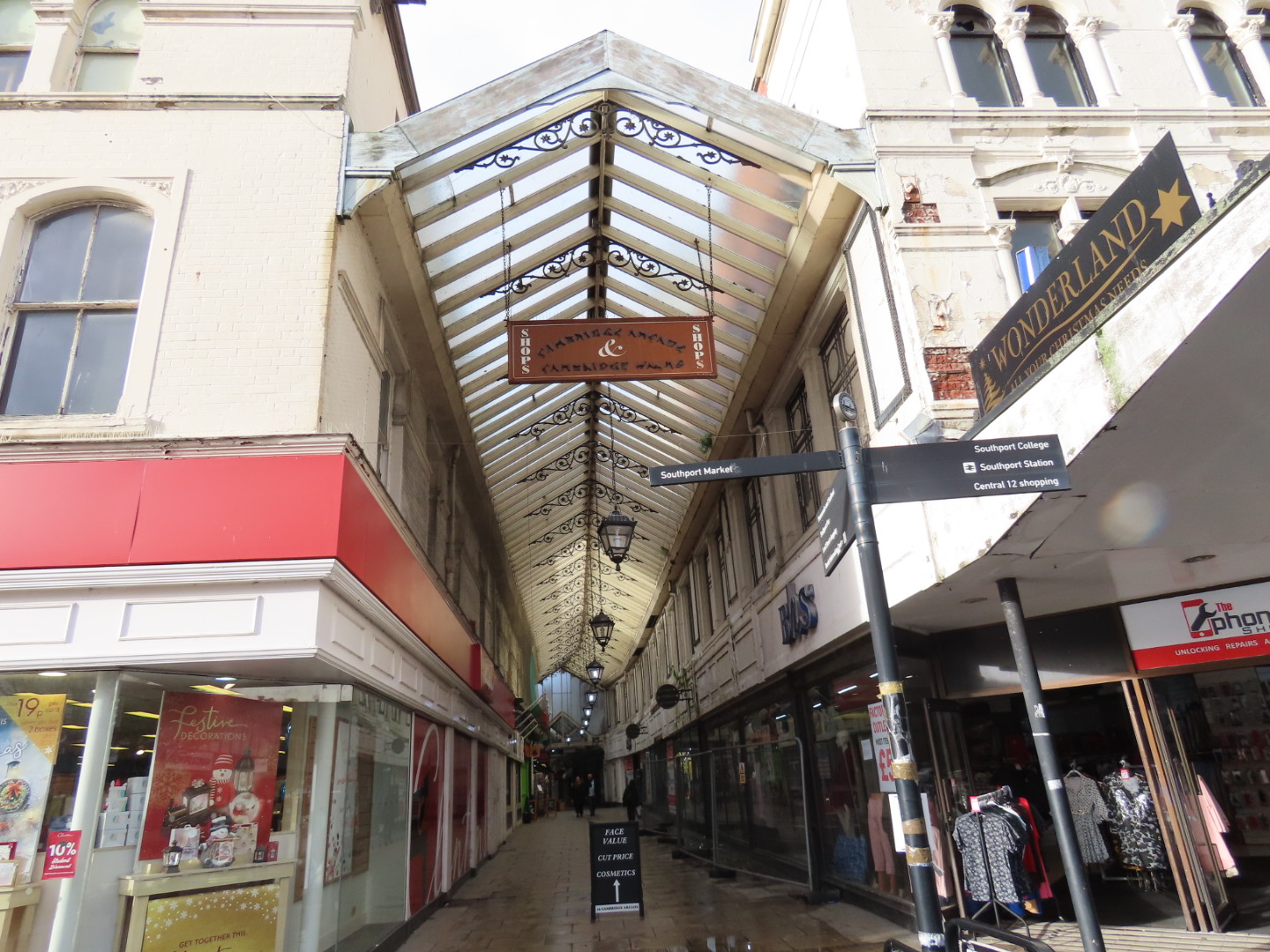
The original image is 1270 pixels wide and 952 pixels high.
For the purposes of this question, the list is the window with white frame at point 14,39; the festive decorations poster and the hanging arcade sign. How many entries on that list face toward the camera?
3

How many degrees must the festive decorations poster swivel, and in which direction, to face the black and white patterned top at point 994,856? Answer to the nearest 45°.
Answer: approximately 90° to its left

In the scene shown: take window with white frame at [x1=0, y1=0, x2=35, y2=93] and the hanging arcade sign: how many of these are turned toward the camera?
2

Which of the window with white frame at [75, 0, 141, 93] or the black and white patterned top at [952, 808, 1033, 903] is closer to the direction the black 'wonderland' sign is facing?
the window with white frame

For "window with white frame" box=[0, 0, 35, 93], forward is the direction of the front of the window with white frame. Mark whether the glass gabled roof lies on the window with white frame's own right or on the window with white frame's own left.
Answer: on the window with white frame's own left

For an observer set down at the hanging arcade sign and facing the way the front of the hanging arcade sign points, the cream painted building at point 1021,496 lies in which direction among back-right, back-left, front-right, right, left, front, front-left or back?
left

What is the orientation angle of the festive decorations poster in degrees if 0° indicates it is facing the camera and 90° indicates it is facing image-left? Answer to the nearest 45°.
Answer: approximately 0°

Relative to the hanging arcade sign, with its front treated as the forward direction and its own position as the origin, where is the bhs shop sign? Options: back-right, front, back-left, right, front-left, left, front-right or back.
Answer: back-left

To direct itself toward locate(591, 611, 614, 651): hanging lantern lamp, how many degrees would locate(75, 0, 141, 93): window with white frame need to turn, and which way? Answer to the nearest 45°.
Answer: approximately 135° to its left

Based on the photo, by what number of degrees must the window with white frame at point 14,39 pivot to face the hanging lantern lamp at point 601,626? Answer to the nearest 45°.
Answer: approximately 135° to its left
